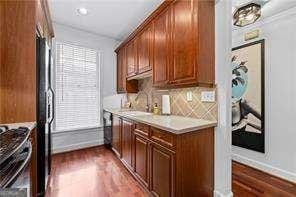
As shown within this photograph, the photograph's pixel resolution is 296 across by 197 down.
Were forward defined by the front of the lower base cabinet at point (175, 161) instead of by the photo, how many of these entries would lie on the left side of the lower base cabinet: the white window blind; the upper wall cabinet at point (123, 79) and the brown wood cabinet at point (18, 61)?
0

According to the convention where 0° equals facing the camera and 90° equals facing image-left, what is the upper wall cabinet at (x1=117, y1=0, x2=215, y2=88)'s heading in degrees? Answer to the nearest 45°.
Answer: approximately 45°

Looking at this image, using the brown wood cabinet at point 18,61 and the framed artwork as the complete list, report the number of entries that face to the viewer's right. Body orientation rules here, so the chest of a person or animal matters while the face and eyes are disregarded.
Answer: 1

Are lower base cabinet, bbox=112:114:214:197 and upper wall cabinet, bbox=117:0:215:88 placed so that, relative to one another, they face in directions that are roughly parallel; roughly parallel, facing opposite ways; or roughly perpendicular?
roughly parallel

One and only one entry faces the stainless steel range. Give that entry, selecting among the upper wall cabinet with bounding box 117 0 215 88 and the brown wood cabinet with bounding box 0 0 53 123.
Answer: the upper wall cabinet

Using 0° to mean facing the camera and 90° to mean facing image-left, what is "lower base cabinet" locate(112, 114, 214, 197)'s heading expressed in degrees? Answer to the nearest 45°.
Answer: approximately 45°

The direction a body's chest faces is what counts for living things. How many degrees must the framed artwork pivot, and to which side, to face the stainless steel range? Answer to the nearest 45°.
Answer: approximately 45° to its left

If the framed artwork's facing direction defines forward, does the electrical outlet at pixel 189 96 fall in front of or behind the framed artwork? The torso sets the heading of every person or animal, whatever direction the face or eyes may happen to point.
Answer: in front

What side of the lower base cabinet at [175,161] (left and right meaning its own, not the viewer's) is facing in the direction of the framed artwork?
back

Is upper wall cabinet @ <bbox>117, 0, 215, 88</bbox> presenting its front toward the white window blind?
no

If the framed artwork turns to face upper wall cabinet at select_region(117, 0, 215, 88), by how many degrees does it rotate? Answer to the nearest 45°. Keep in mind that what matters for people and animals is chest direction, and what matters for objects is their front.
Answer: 0° — it already faces it

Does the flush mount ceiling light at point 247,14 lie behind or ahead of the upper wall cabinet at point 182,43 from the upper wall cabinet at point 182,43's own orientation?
behind

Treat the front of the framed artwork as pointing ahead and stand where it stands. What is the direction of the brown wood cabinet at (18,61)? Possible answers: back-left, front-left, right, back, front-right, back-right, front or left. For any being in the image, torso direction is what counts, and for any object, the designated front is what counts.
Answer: front

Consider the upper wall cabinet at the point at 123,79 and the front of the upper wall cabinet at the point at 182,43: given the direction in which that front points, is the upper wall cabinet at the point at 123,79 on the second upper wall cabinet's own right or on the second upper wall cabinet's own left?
on the second upper wall cabinet's own right

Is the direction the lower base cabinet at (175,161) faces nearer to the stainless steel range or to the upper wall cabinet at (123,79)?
the stainless steel range

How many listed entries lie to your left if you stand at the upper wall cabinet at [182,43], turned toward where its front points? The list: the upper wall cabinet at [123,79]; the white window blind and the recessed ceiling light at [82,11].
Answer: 0

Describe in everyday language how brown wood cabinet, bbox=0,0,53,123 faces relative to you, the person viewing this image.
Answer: facing to the right of the viewer
